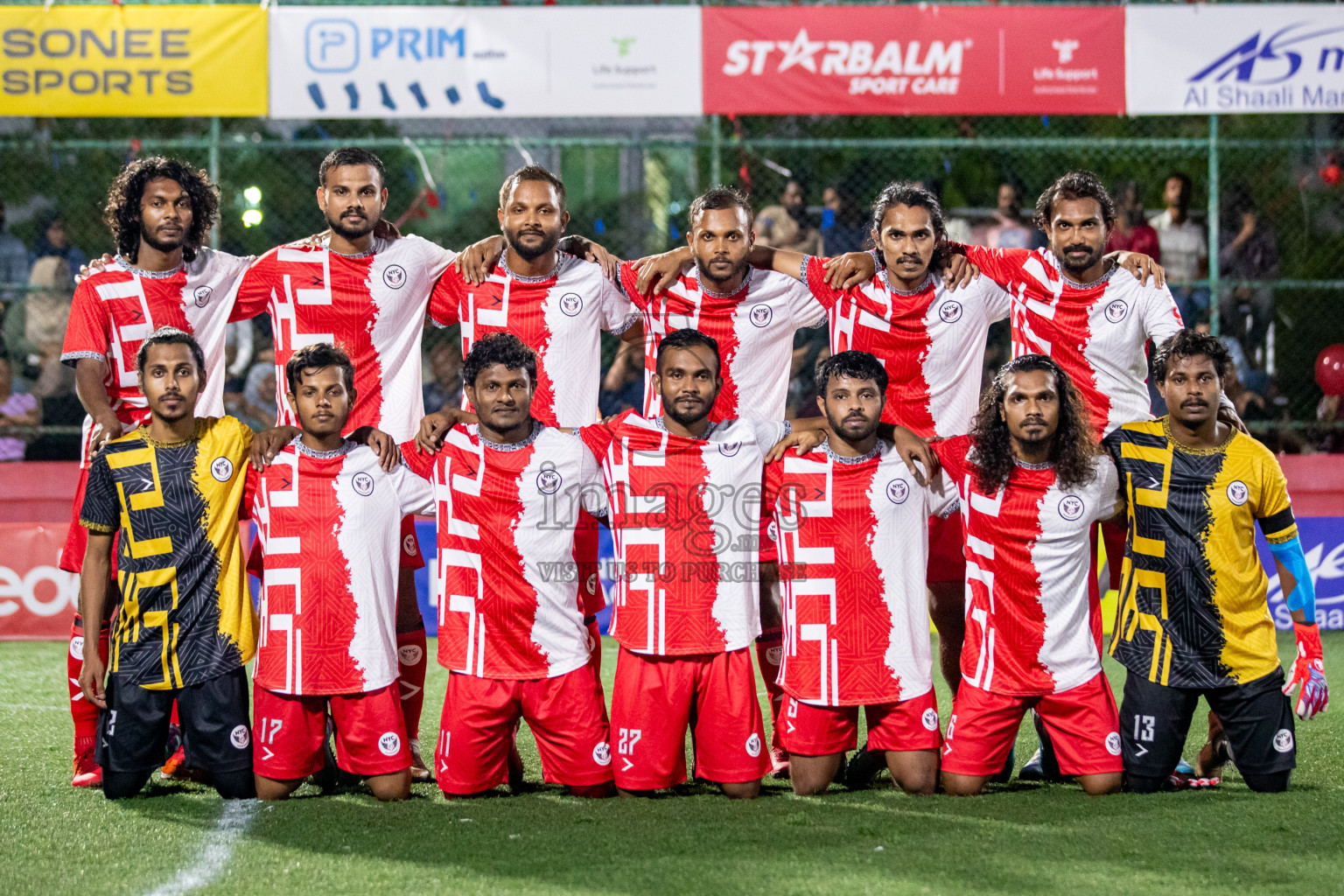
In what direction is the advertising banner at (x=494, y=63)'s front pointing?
toward the camera

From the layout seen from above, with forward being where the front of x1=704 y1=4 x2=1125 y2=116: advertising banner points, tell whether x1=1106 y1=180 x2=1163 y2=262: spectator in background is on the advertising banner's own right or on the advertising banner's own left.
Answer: on the advertising banner's own left

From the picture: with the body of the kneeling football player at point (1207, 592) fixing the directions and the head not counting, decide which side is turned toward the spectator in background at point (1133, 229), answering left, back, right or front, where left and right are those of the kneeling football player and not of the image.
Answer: back

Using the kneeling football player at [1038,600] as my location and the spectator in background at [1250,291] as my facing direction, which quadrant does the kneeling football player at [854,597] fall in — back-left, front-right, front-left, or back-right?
back-left

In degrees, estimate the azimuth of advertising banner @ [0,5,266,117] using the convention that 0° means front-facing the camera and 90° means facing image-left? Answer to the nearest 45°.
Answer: approximately 0°

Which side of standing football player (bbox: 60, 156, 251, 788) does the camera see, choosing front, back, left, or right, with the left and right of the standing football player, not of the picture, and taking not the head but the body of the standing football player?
front

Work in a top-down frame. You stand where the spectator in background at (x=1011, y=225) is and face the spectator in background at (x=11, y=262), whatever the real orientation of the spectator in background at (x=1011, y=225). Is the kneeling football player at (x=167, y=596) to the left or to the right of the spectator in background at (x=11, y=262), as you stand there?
left

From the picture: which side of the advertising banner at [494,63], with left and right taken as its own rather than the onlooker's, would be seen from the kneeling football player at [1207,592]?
front

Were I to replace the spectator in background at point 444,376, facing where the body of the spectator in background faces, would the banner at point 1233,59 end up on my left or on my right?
on my left

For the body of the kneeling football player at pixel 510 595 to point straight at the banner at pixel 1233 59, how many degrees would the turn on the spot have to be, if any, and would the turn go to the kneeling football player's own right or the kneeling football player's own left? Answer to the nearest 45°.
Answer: approximately 135° to the kneeling football player's own left

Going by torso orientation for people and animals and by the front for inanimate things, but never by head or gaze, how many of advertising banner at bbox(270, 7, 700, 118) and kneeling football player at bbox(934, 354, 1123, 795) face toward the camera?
2

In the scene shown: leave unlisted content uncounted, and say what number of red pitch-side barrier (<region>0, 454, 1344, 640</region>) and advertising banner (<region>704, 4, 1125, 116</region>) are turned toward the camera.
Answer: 2

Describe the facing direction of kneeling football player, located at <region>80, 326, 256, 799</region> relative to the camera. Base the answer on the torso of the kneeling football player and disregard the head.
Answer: toward the camera

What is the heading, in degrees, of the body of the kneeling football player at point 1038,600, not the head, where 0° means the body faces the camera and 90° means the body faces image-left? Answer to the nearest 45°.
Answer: approximately 0°

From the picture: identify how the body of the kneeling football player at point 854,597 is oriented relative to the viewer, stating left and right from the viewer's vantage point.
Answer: facing the viewer

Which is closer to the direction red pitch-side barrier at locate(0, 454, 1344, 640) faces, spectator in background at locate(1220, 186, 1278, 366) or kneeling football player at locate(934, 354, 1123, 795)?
the kneeling football player

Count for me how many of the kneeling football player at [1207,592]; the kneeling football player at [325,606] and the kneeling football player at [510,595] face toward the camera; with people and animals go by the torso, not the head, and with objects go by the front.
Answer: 3

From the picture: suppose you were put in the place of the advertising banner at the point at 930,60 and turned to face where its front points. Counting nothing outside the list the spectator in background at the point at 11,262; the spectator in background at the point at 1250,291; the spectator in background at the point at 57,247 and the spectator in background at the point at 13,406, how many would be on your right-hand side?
3

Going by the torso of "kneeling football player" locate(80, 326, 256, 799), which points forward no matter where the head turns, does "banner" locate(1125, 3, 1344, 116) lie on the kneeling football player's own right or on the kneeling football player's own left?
on the kneeling football player's own left
